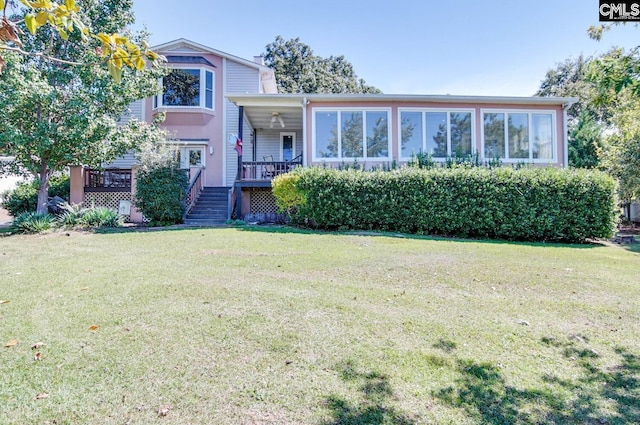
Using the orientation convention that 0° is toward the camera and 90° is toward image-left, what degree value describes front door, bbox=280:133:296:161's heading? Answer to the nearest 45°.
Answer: approximately 0°

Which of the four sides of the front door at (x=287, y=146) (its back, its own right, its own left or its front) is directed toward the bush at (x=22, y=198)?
right

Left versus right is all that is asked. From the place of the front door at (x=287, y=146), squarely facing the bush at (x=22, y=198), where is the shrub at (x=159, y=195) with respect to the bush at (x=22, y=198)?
left

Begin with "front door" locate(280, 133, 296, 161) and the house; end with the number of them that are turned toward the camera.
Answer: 2

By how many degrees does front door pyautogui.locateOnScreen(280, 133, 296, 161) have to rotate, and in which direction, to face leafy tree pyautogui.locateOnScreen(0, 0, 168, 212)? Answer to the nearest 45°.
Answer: approximately 45° to its right

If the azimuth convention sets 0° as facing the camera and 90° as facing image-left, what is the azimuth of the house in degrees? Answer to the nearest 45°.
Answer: approximately 0°

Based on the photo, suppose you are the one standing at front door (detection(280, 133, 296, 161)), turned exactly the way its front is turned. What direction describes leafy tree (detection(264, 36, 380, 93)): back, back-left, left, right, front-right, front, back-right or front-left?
back
